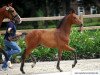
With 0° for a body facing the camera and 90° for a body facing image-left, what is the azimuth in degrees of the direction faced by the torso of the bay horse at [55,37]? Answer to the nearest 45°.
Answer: approximately 270°
